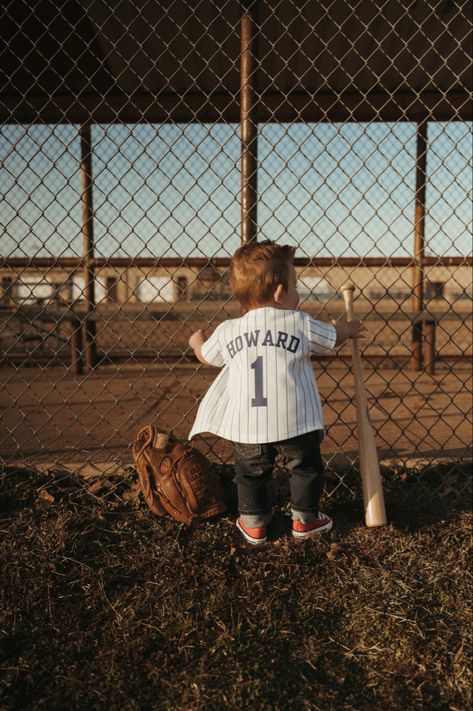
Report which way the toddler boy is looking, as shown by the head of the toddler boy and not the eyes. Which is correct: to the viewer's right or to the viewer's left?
to the viewer's right

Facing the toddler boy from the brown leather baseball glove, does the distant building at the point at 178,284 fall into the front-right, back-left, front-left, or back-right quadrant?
back-left

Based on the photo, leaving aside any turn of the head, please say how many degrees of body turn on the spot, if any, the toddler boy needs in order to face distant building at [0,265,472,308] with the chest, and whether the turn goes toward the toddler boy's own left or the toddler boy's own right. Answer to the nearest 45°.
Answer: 0° — they already face it

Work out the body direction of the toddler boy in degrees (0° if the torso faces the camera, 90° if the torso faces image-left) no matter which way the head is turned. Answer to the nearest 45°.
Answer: approximately 180°
